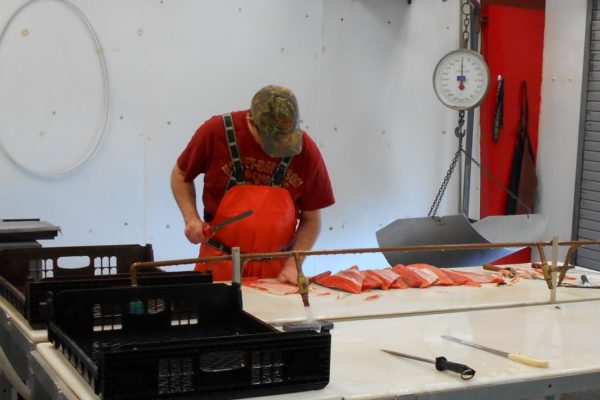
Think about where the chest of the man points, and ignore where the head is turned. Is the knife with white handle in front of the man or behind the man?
in front

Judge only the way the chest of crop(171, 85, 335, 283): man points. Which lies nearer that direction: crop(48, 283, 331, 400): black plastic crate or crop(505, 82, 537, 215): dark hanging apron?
the black plastic crate

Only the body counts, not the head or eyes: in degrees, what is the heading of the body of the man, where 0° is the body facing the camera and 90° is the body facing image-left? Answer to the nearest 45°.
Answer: approximately 0°

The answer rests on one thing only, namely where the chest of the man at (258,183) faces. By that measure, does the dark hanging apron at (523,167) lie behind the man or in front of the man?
behind

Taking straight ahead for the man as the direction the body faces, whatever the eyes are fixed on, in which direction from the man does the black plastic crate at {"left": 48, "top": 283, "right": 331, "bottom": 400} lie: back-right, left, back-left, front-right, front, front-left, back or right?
front

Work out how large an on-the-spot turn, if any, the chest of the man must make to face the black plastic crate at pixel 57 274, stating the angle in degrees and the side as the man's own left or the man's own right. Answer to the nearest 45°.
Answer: approximately 45° to the man's own right

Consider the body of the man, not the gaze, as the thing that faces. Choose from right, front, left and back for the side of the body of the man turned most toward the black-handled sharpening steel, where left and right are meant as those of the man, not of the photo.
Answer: front
